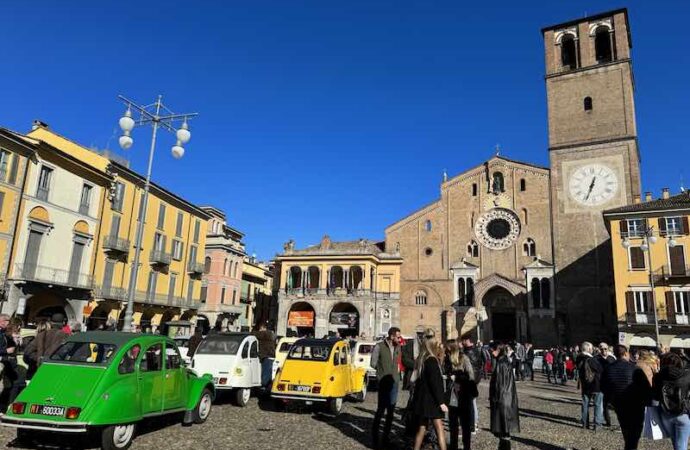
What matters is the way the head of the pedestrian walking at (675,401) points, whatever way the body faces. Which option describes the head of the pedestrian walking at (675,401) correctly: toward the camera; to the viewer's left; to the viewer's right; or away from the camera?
away from the camera

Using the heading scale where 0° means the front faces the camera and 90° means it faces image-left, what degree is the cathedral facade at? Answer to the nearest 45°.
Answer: approximately 0°

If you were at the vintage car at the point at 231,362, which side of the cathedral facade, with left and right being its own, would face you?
front

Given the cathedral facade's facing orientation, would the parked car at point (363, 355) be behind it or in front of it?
in front

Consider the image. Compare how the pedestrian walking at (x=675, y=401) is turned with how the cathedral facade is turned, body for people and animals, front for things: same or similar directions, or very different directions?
very different directions

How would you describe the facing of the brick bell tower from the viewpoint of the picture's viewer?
facing the viewer

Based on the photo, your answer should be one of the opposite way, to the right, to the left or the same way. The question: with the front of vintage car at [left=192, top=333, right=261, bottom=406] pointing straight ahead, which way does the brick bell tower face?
the opposite way

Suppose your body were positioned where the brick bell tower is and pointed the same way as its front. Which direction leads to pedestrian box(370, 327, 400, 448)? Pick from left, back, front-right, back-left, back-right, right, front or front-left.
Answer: front

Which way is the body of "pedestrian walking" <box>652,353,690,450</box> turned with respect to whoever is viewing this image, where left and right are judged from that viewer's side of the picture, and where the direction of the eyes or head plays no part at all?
facing away from the viewer

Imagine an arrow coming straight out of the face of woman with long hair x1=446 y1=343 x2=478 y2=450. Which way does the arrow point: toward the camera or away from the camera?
away from the camera

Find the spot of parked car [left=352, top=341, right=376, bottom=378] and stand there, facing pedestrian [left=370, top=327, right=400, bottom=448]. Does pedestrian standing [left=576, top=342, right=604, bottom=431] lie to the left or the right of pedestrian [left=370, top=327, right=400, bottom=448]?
left

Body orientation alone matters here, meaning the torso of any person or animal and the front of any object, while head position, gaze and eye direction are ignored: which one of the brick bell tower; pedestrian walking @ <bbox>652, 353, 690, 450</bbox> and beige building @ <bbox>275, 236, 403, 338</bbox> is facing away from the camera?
the pedestrian walking

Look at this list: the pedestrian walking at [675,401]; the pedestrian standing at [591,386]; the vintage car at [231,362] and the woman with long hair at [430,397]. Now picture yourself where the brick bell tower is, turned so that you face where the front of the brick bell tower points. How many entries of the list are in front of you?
4
